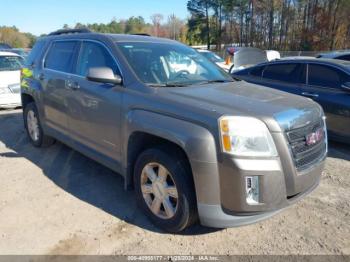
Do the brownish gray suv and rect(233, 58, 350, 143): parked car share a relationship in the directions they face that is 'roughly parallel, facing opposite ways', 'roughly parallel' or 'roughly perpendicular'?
roughly parallel

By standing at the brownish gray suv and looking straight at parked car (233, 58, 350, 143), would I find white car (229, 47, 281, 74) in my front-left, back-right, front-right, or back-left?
front-left

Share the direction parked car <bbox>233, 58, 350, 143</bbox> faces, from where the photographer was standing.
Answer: facing the viewer and to the right of the viewer

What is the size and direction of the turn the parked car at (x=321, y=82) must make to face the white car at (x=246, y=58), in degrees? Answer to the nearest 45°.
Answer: approximately 135° to its left

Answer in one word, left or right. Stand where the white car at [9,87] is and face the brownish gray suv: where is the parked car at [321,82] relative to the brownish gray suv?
left

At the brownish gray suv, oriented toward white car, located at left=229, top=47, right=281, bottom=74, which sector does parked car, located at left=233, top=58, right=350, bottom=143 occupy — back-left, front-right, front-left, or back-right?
front-right

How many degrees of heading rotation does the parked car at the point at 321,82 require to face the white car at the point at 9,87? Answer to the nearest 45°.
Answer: approximately 135° to its right

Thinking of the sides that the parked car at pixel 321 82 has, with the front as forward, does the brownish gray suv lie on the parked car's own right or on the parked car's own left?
on the parked car's own right

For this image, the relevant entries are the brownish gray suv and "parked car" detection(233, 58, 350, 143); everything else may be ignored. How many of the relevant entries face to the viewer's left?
0

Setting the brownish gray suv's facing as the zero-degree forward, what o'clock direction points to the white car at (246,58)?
The white car is roughly at 8 o'clock from the brownish gray suv.

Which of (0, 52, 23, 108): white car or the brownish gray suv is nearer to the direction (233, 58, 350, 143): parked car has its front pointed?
the brownish gray suv

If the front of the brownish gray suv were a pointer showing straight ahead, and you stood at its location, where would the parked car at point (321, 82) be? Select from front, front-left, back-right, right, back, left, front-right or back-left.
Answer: left

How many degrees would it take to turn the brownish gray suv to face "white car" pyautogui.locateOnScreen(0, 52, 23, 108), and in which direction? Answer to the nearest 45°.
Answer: approximately 180°
